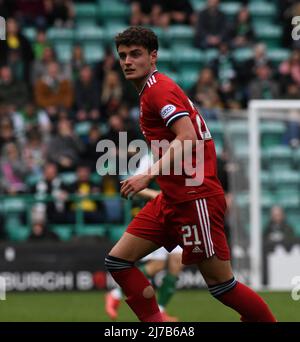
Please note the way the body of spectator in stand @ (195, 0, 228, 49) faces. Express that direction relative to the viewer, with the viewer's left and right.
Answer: facing the viewer

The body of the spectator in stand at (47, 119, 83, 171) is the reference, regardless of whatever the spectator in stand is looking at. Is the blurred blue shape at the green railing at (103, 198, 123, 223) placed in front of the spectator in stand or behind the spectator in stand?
in front

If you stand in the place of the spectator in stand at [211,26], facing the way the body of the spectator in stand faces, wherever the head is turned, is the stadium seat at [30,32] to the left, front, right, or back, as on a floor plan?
right

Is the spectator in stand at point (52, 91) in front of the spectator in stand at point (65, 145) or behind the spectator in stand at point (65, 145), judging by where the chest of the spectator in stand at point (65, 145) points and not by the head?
behind

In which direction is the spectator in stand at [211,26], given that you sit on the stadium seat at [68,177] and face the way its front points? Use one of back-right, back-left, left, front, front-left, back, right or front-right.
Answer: back-left

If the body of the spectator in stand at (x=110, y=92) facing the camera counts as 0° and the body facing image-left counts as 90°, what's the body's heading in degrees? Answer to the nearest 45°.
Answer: approximately 0°

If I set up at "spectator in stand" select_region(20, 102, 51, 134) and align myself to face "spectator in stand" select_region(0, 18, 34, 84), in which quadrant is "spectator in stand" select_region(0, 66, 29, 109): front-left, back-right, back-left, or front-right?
front-left

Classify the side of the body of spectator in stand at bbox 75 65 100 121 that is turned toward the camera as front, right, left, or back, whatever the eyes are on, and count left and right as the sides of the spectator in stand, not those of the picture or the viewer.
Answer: front

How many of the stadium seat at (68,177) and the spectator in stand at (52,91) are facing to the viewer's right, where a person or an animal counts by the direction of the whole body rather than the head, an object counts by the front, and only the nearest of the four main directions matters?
0

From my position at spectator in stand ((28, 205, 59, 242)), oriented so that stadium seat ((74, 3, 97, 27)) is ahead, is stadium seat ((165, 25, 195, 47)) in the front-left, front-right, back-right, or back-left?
front-right

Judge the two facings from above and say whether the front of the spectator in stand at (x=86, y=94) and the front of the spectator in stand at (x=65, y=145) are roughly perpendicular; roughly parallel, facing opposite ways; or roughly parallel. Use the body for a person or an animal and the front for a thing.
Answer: roughly parallel

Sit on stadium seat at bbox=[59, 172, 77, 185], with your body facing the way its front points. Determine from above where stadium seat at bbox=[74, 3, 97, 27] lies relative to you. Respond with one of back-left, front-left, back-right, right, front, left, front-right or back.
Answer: back

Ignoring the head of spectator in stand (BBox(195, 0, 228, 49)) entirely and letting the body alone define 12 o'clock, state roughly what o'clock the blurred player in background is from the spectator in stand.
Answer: The blurred player in background is roughly at 12 o'clock from the spectator in stand.
